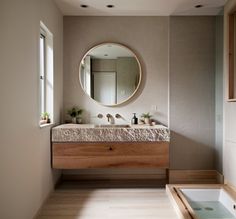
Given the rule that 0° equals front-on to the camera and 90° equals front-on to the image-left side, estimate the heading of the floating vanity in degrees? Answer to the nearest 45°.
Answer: approximately 0°

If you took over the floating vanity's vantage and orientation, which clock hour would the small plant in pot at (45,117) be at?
The small plant in pot is roughly at 3 o'clock from the floating vanity.

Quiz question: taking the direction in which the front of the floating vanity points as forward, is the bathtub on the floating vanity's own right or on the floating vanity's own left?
on the floating vanity's own left
